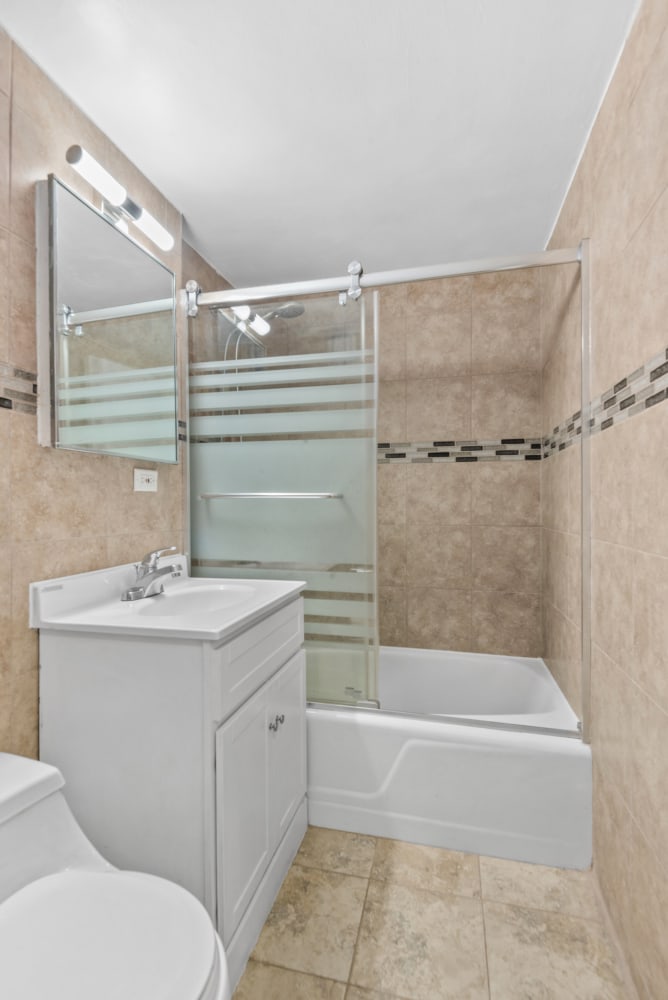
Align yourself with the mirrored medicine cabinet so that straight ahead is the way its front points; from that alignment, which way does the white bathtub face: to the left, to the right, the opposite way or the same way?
to the right

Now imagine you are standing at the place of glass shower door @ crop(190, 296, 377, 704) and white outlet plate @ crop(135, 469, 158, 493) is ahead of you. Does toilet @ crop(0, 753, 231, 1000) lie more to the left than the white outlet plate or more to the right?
left

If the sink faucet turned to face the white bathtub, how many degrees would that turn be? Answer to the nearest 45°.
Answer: approximately 45° to its left

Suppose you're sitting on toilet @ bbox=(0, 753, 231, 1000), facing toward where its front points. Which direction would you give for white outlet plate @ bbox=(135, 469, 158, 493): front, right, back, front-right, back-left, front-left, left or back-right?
back-left

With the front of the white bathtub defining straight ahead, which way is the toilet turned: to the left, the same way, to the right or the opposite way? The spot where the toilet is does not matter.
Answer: to the left

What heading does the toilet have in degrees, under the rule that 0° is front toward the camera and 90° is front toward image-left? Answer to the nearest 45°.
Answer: approximately 315°
